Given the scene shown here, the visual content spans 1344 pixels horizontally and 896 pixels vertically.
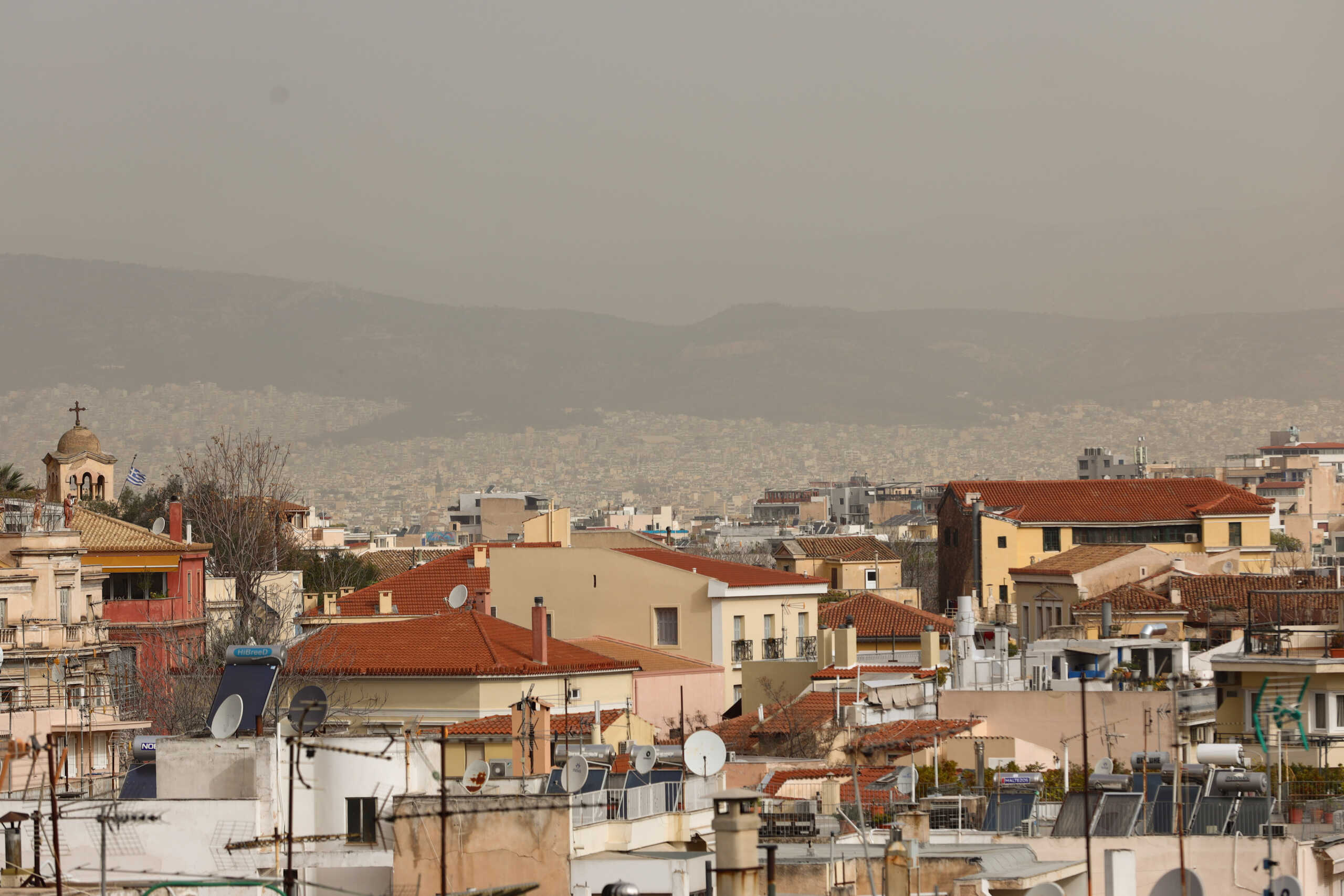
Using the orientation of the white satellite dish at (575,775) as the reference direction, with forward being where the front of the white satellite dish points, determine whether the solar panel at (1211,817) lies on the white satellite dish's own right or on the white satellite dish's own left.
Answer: on the white satellite dish's own left

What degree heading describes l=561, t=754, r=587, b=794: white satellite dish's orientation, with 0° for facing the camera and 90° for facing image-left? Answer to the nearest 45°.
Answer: approximately 45°

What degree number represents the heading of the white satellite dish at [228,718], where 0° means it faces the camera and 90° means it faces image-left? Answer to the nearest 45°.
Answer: approximately 45°

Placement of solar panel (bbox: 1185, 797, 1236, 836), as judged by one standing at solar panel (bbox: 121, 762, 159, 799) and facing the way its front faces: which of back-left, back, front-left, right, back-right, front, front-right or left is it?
back-left

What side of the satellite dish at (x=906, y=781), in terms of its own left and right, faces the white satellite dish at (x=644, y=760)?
front

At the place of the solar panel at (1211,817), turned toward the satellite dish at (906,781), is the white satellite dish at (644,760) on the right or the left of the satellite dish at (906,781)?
left

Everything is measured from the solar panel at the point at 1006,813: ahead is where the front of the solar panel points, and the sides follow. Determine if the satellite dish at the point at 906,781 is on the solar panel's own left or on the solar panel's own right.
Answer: on the solar panel's own right

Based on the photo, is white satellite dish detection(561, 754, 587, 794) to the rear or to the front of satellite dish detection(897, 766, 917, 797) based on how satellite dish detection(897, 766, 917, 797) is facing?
to the front
